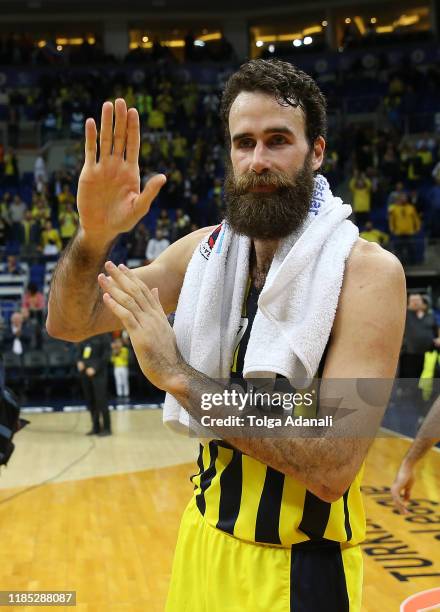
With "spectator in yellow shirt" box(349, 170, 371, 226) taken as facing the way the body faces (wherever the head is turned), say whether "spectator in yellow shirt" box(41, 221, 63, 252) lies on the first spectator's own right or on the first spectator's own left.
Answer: on the first spectator's own right

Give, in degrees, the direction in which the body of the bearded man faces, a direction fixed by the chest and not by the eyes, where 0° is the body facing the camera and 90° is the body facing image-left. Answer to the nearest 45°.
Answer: approximately 45°

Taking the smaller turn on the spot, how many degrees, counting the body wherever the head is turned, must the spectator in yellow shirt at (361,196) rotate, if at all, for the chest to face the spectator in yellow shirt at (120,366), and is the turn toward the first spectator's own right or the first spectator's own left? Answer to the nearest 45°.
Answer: approximately 45° to the first spectator's own right

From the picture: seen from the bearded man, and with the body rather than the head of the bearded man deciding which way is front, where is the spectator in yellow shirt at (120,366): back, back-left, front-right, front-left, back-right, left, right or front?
back-right

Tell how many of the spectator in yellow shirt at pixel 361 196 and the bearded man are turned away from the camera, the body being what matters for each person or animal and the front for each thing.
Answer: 0

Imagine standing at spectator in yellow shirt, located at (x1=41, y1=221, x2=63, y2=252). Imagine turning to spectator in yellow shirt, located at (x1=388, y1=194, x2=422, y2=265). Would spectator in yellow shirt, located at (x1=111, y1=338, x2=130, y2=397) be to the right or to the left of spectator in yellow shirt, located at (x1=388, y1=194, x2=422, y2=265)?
right

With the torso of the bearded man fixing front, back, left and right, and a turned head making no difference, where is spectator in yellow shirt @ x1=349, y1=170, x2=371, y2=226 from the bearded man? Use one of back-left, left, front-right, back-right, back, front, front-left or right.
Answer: back-right

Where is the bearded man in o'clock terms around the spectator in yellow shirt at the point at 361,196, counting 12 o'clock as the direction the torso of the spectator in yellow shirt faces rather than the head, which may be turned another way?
The bearded man is roughly at 12 o'clock from the spectator in yellow shirt.

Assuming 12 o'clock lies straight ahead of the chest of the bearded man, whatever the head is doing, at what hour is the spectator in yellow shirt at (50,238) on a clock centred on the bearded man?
The spectator in yellow shirt is roughly at 4 o'clock from the bearded man.

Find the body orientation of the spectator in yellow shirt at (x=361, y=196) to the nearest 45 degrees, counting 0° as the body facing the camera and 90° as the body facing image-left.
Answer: approximately 0°
